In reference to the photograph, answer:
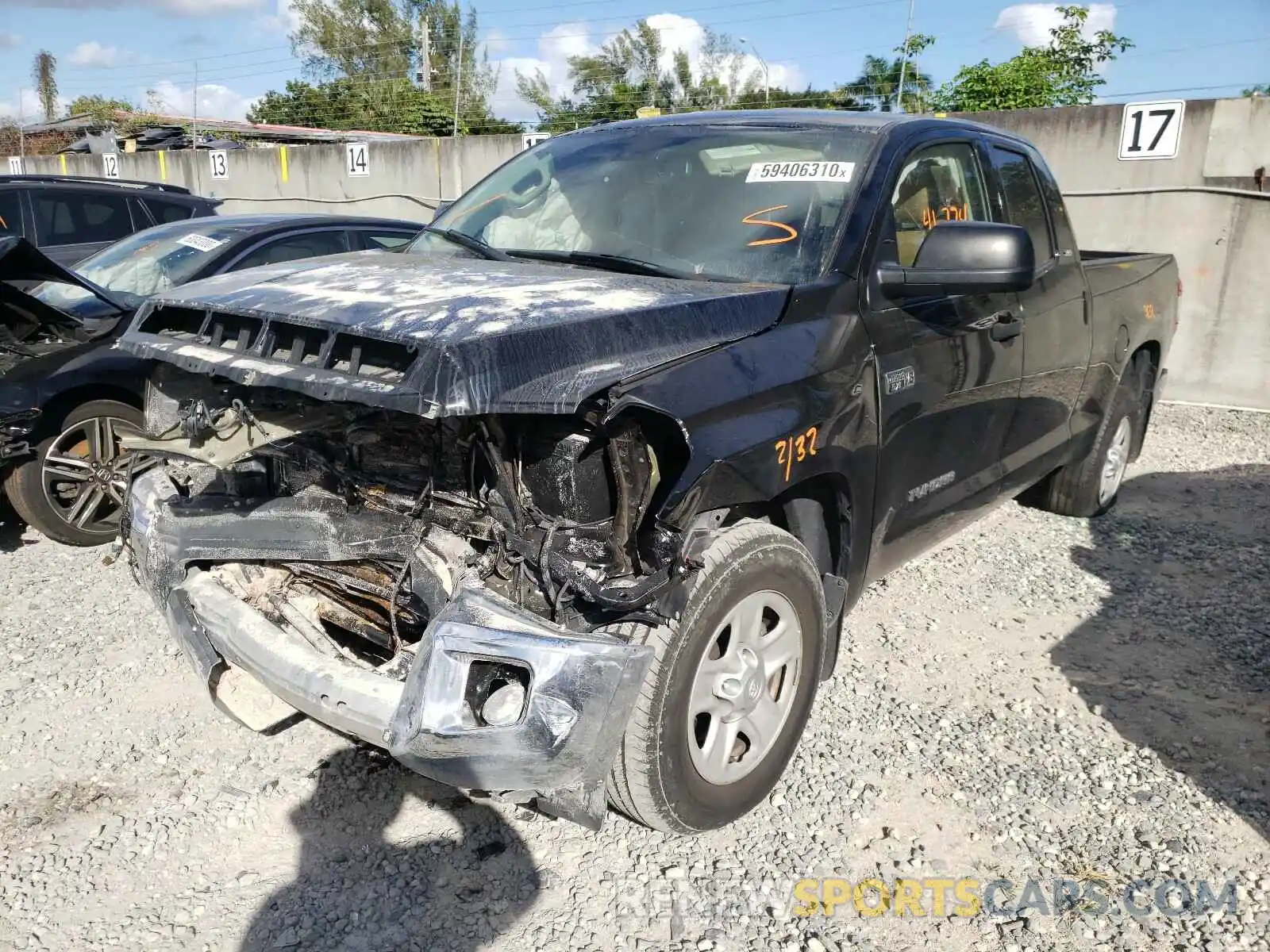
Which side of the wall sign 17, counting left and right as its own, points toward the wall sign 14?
right

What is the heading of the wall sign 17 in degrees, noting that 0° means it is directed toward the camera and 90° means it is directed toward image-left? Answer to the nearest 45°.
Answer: approximately 0°

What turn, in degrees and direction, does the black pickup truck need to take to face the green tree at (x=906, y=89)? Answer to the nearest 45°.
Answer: approximately 135° to its right

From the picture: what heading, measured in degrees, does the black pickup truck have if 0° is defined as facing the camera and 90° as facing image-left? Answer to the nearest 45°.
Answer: approximately 45°

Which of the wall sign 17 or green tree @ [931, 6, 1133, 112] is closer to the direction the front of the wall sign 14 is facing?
the wall sign 17

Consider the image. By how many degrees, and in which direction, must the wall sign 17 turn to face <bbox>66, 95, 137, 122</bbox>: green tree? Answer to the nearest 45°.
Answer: approximately 135° to its right

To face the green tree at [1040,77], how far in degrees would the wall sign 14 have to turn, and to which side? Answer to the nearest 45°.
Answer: approximately 90° to its left
